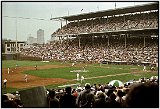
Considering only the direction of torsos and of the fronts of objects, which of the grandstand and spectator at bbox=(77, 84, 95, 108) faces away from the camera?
the spectator

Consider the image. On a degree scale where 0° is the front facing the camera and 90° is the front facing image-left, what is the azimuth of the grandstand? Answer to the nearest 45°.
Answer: approximately 45°

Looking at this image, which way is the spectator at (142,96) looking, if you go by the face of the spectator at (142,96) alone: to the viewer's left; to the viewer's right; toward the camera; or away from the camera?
away from the camera

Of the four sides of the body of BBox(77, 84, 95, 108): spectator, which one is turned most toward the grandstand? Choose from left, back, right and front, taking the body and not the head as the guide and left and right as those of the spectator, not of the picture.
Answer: front

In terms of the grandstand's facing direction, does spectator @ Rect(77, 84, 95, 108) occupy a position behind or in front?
in front

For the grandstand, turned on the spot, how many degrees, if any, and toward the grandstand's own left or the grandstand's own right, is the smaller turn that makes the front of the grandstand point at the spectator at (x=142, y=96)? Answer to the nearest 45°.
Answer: approximately 45° to the grandstand's own left

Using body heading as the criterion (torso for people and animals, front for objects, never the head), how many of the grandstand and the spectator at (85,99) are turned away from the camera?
1

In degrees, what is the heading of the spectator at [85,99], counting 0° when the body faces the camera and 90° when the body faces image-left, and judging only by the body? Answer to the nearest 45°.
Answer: approximately 180°
